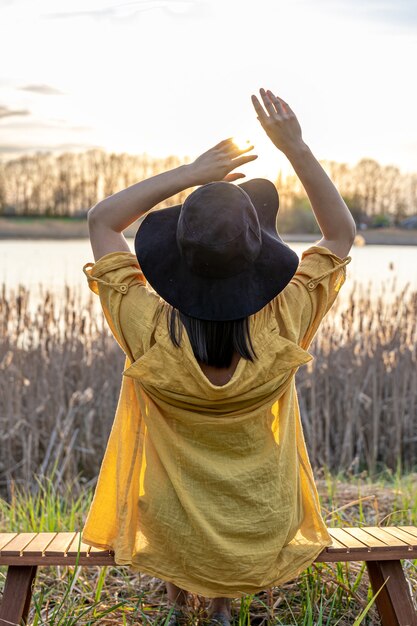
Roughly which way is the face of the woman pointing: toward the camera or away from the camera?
away from the camera

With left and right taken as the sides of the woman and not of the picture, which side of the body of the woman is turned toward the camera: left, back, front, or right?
back
